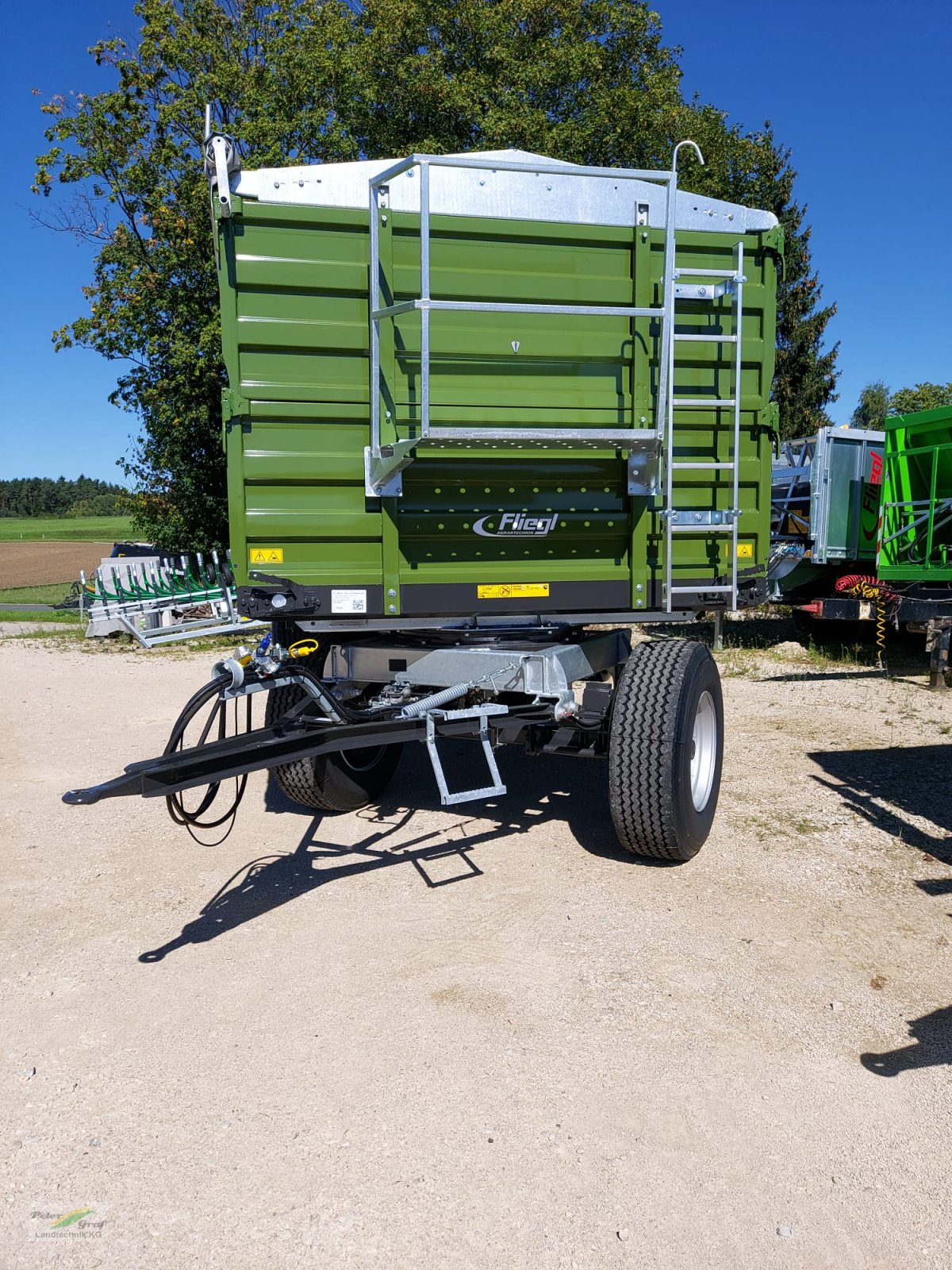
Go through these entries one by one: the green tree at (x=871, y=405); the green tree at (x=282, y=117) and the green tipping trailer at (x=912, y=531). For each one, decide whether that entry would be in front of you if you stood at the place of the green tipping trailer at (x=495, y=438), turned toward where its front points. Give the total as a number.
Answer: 0

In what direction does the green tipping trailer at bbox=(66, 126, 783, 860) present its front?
toward the camera

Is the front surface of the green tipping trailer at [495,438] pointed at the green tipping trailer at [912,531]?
no

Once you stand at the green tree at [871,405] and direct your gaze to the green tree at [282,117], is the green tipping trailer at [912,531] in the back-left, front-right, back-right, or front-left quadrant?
front-left

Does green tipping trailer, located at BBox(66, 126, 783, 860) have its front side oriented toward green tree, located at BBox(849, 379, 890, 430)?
no

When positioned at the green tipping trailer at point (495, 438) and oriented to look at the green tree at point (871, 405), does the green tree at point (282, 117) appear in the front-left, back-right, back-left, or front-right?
front-left

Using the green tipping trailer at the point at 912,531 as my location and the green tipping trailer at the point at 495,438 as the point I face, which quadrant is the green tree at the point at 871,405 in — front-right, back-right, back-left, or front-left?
back-right

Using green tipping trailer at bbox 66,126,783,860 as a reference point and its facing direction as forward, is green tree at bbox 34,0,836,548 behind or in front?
behind
